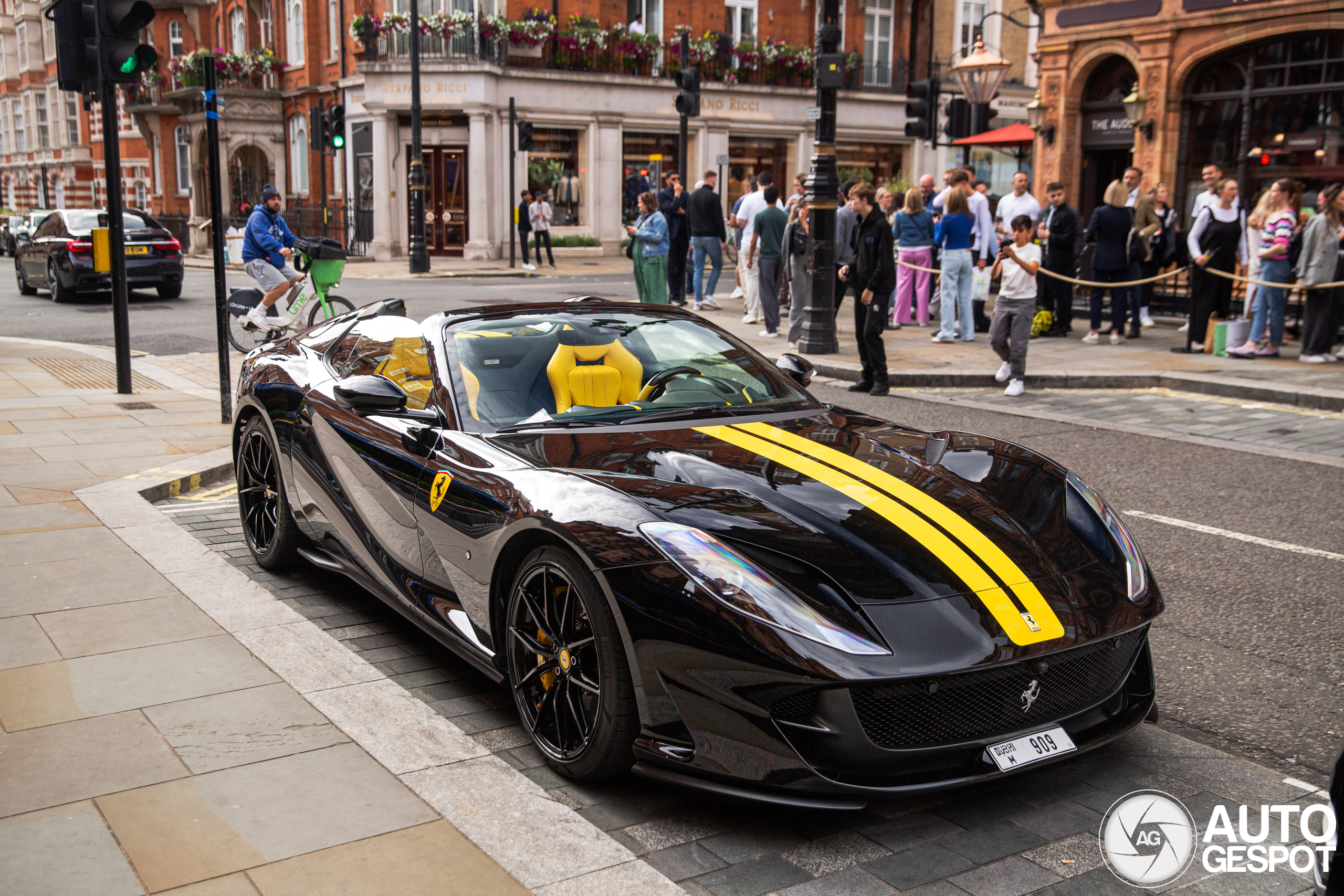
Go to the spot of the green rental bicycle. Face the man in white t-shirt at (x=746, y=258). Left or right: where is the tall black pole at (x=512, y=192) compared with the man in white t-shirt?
left

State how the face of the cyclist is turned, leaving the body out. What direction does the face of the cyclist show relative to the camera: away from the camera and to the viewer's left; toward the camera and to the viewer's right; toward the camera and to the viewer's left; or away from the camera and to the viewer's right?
toward the camera and to the viewer's right

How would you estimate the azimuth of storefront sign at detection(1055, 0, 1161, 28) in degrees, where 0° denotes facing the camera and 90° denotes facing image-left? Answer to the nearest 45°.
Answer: approximately 45°

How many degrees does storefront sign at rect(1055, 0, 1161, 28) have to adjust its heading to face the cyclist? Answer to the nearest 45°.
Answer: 0° — it already faces them

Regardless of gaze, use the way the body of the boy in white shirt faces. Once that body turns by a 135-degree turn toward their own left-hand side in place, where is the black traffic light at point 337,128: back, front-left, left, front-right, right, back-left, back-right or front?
back-left

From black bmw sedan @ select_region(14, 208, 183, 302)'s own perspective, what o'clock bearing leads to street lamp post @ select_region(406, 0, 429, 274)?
The street lamp post is roughly at 3 o'clock from the black bmw sedan.

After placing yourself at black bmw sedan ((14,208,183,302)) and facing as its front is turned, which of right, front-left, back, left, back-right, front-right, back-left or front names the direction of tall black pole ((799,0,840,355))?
back

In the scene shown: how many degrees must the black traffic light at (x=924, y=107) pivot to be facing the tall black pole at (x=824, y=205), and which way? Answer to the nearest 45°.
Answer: approximately 90° to its left
